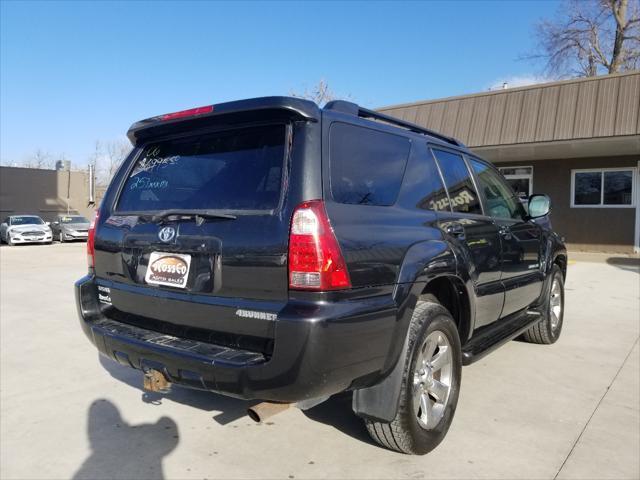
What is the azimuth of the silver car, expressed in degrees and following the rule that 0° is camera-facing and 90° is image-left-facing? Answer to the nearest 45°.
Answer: approximately 315°

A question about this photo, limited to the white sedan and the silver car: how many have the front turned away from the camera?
0

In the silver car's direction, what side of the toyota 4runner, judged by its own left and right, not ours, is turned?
left

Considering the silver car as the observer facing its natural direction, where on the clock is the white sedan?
The white sedan is roughly at 4 o'clock from the silver car.

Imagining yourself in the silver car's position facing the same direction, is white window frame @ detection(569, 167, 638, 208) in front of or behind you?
in front

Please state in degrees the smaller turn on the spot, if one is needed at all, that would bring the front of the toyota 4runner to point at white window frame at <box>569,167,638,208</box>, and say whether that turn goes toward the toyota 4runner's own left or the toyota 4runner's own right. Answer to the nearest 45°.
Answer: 0° — it already faces it

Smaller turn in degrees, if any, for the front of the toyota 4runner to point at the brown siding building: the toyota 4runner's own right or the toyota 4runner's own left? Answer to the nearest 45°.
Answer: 0° — it already faces it

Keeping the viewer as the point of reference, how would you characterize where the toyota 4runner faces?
facing away from the viewer and to the right of the viewer

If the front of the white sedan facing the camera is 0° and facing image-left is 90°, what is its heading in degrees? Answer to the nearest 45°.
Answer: approximately 315°
